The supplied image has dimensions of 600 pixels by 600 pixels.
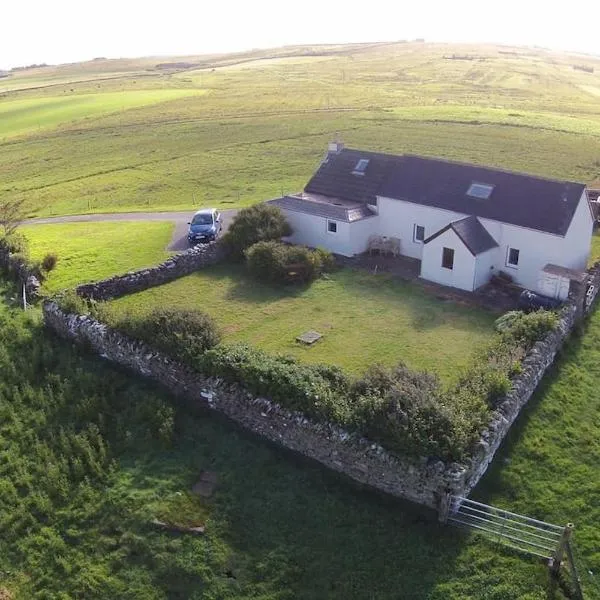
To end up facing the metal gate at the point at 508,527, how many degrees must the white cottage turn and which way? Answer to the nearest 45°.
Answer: approximately 45° to its left

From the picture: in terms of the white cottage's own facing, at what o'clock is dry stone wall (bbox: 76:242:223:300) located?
The dry stone wall is roughly at 1 o'clock from the white cottage.

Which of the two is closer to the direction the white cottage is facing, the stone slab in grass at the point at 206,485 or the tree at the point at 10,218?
the stone slab in grass

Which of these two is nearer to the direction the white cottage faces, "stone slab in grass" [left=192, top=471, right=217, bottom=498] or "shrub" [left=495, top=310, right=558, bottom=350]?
the stone slab in grass

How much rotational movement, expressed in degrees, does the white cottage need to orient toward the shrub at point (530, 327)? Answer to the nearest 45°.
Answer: approximately 45° to its left

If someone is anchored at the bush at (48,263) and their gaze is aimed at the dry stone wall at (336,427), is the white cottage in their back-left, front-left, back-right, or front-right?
front-left

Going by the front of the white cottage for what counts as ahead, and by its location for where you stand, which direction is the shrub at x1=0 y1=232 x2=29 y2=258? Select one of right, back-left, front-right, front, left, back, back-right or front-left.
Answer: front-right

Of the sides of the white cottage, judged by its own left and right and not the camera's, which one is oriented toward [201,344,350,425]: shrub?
front

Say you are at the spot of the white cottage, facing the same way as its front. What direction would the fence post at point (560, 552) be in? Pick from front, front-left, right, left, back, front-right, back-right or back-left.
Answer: front-left
